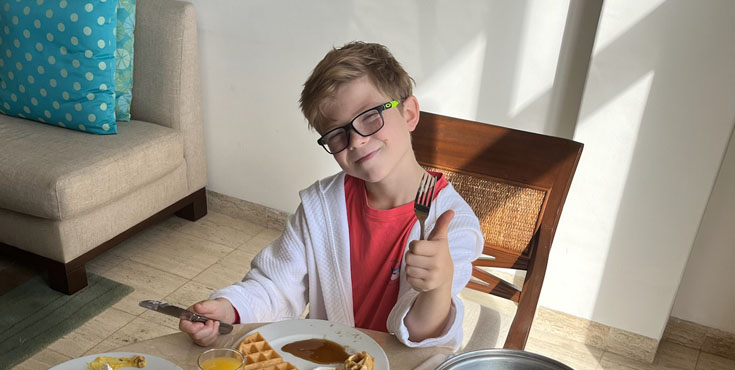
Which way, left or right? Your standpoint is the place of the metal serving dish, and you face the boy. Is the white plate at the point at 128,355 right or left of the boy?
left

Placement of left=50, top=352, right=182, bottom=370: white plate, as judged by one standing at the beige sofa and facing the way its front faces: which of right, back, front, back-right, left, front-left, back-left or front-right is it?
front-left

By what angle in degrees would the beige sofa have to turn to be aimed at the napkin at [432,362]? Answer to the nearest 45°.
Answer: approximately 45° to its left

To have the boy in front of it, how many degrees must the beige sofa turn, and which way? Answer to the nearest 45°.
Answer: approximately 45° to its left

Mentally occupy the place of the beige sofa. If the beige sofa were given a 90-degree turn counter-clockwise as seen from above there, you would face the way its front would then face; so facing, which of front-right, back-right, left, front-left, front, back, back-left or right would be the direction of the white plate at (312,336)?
front-right

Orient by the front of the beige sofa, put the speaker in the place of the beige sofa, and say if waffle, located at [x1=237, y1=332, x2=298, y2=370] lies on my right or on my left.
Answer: on my left

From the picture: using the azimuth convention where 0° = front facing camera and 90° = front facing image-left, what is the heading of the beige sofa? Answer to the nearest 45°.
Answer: approximately 45°
